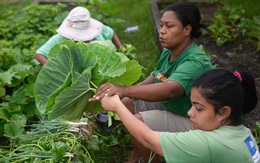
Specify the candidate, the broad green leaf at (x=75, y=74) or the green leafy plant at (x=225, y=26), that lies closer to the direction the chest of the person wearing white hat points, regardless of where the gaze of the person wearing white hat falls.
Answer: the broad green leaf

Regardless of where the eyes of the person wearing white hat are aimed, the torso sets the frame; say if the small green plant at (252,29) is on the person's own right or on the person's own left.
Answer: on the person's own left

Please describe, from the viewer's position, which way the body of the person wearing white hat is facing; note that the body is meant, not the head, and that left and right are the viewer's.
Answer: facing the viewer

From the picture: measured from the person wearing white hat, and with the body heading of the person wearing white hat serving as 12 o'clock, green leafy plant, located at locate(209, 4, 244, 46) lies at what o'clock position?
The green leafy plant is roughly at 8 o'clock from the person wearing white hat.

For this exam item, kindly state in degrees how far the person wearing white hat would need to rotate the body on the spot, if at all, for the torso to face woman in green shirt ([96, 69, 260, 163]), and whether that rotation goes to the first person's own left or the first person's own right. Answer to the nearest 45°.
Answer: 0° — they already face them

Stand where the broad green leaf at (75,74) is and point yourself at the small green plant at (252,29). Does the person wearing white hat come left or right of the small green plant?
left

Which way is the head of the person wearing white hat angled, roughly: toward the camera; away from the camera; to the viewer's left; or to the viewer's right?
toward the camera

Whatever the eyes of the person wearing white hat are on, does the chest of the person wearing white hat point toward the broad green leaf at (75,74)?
yes

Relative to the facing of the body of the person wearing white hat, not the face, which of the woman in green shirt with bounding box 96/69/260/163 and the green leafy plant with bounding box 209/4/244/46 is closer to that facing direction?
the woman in green shirt

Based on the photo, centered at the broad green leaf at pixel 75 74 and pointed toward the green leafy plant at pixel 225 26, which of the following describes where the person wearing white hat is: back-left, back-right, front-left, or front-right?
front-left

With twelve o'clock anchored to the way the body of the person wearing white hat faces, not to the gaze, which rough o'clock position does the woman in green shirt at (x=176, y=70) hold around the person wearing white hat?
The woman in green shirt is roughly at 11 o'clock from the person wearing white hat.
